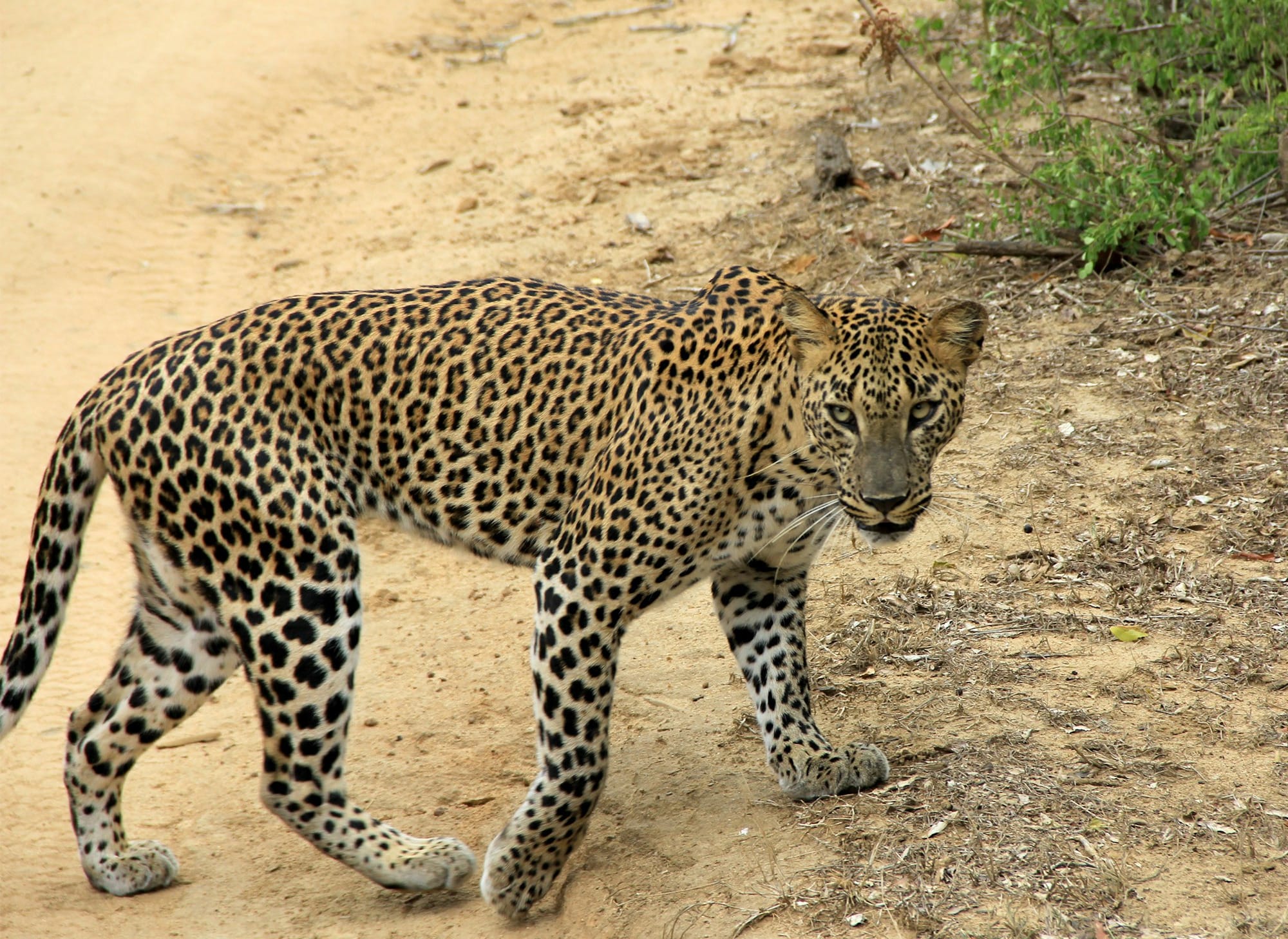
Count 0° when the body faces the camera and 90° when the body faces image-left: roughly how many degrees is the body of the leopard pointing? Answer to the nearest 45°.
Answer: approximately 270°

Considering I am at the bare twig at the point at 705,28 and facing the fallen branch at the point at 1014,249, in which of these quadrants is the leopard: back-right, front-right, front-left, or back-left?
front-right

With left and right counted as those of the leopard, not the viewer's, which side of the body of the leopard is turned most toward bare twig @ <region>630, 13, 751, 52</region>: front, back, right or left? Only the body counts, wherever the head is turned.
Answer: left

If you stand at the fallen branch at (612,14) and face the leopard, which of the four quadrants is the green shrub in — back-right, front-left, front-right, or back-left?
front-left

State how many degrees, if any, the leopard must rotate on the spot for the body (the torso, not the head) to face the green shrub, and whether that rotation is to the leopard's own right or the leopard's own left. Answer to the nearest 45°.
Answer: approximately 45° to the leopard's own left

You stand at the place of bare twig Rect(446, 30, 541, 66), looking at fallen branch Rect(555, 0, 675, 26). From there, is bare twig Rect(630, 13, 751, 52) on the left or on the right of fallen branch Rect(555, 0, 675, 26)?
right

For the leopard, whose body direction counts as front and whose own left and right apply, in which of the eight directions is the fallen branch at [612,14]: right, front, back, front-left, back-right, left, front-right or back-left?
left

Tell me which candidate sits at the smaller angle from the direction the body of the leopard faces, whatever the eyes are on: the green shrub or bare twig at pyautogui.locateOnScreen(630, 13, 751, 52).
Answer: the green shrub

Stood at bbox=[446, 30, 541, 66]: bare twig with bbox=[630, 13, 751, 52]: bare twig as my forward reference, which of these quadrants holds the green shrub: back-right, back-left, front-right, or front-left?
front-right

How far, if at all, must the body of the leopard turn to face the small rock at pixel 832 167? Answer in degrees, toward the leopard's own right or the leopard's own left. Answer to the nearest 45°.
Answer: approximately 45° to the leopard's own left

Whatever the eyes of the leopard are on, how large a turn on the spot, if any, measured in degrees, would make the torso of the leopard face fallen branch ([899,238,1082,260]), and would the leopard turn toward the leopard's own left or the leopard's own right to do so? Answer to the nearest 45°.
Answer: approximately 45° to the leopard's own left
